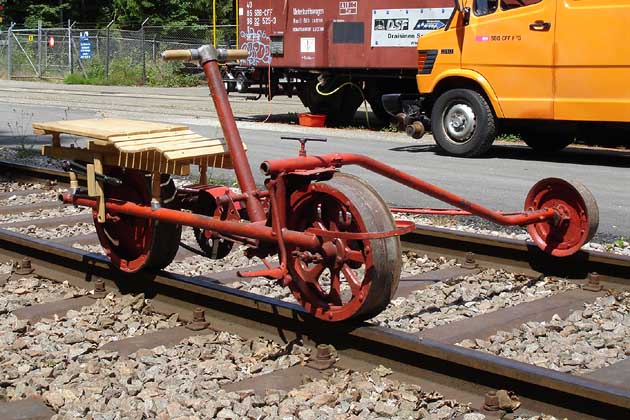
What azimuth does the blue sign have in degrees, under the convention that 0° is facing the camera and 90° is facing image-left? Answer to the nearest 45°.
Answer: approximately 0°

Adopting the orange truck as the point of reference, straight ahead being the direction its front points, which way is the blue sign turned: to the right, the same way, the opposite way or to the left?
to the left

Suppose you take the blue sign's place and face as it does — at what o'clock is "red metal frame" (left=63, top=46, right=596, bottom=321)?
The red metal frame is roughly at 12 o'clock from the blue sign.

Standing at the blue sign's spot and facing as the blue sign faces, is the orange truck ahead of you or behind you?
ahead

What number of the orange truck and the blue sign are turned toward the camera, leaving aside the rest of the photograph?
1

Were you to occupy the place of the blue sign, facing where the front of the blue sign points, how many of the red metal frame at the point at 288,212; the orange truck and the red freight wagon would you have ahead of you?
3

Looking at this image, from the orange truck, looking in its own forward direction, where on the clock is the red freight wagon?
The red freight wagon is roughly at 2 o'clock from the orange truck.

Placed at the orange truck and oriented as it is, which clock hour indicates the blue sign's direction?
The blue sign is roughly at 2 o'clock from the orange truck.

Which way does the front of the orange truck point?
to the viewer's left

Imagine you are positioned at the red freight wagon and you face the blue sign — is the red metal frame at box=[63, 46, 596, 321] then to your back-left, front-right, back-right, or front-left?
back-left
